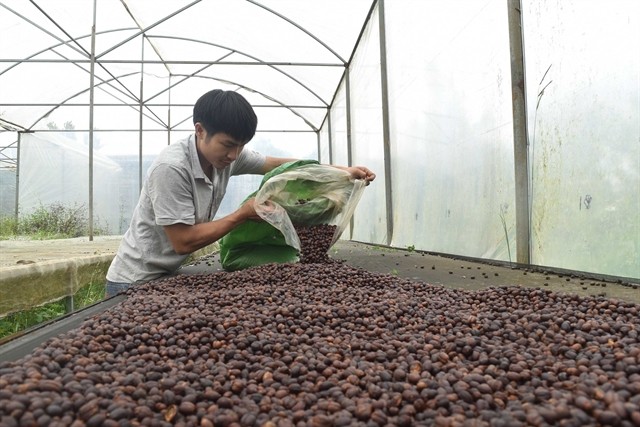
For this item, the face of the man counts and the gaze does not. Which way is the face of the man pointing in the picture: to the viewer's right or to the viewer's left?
to the viewer's right

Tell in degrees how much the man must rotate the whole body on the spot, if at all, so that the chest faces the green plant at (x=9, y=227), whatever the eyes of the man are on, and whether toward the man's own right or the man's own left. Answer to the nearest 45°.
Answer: approximately 180°

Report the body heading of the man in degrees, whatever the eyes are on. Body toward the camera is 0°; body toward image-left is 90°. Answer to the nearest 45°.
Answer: approximately 315°

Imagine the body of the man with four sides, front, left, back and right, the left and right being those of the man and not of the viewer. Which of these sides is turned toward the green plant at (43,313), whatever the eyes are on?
back

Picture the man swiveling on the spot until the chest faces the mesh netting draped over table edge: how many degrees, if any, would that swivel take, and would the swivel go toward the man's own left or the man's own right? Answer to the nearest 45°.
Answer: approximately 135° to the man's own right

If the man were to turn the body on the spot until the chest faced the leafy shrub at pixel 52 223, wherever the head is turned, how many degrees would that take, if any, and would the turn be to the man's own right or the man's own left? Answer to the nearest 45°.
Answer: approximately 180°
